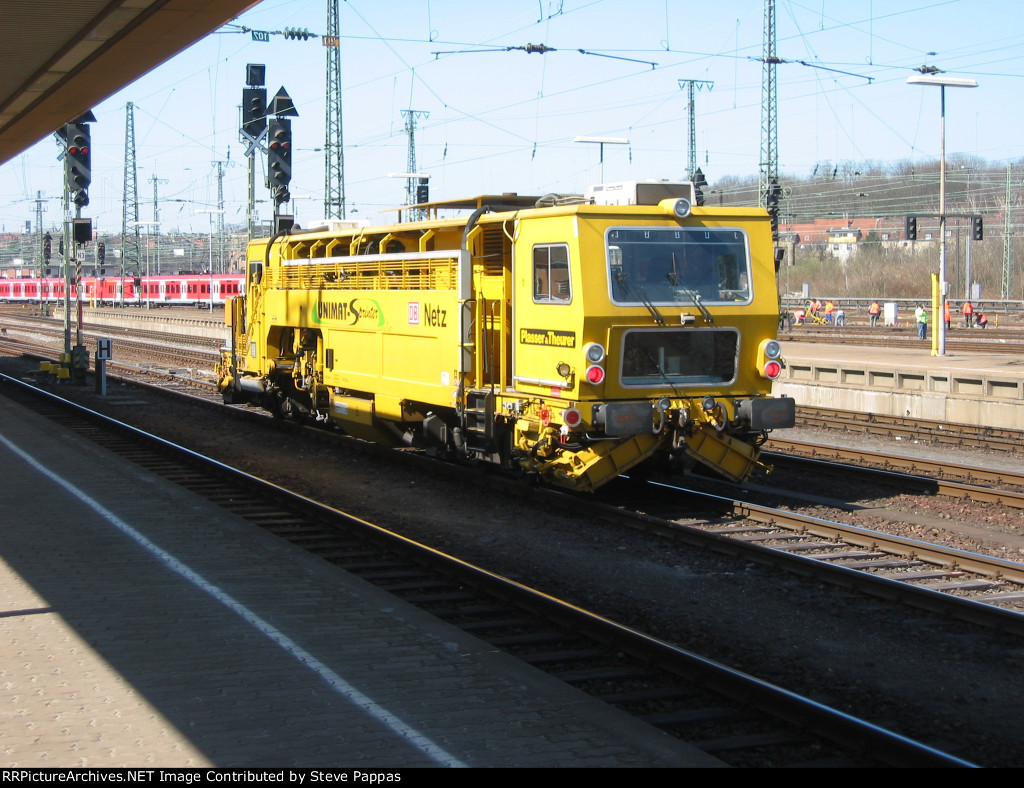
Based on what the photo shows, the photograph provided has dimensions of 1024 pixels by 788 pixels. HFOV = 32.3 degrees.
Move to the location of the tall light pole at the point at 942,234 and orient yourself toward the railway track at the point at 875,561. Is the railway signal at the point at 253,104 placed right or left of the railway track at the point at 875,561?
right

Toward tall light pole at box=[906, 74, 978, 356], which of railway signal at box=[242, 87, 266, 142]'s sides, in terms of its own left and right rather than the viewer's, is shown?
left

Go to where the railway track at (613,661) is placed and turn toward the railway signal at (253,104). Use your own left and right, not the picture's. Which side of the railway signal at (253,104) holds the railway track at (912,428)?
right

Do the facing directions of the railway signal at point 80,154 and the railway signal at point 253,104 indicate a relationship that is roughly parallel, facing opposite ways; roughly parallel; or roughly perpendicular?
roughly parallel

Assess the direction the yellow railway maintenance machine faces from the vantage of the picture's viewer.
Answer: facing the viewer and to the right of the viewer

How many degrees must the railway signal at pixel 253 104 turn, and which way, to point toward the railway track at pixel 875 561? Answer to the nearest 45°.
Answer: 0° — it already faces it

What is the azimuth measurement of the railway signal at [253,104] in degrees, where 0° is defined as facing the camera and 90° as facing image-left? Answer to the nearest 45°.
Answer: approximately 0°

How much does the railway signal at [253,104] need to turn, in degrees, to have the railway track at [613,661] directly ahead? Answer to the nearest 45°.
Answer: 0° — it already faces it

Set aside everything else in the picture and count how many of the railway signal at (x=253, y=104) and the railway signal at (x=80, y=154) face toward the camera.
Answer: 2

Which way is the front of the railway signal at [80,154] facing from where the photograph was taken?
facing the viewer

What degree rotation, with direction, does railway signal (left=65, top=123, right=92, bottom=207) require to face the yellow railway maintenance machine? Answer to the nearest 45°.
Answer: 0° — it already faces it

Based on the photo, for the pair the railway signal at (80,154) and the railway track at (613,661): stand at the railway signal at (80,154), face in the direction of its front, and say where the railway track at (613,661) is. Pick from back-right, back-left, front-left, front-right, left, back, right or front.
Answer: front

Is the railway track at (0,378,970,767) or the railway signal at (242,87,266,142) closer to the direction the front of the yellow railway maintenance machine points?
the railway track
